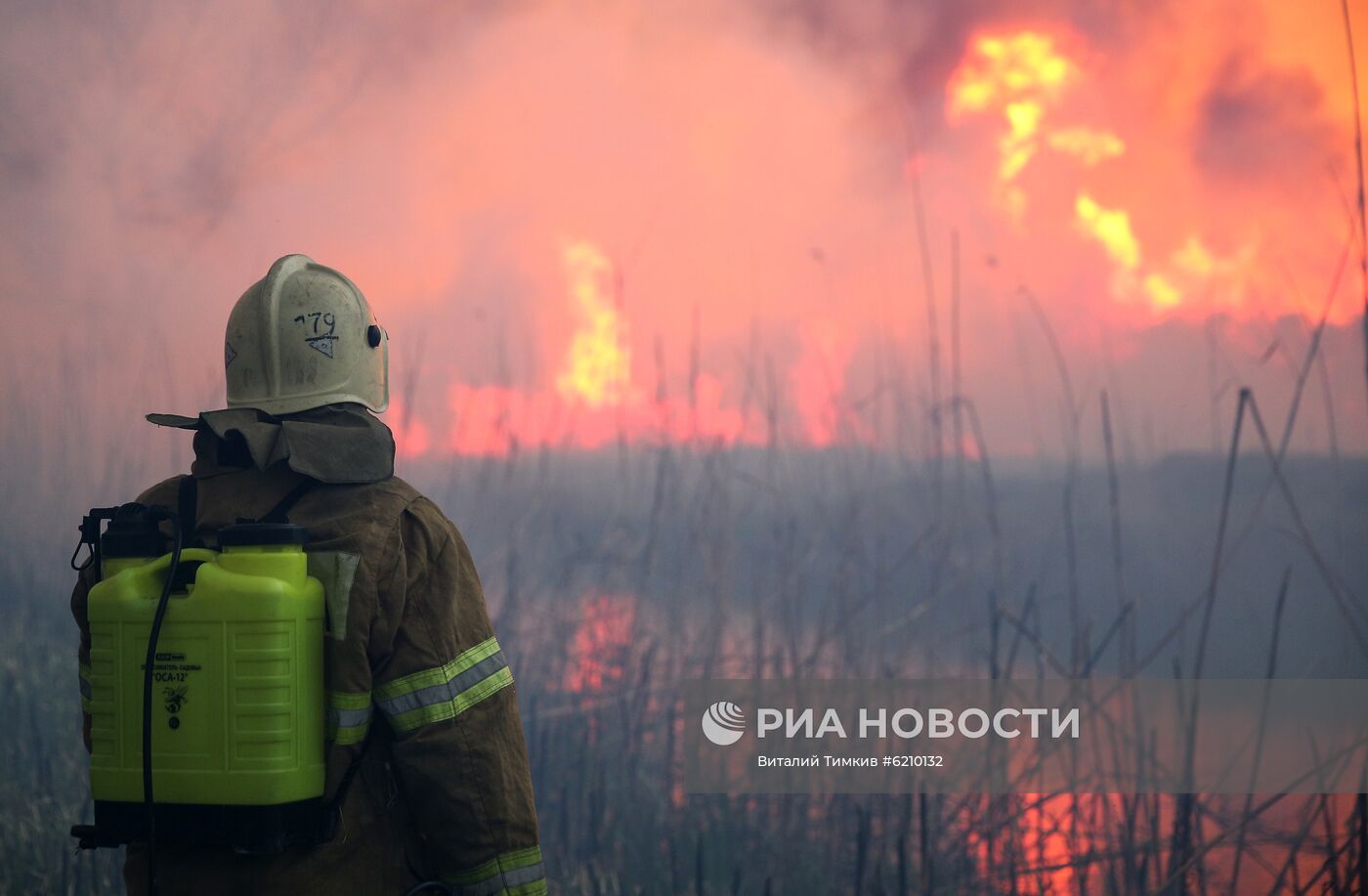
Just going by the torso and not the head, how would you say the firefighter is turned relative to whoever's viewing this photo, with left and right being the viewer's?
facing away from the viewer and to the right of the viewer

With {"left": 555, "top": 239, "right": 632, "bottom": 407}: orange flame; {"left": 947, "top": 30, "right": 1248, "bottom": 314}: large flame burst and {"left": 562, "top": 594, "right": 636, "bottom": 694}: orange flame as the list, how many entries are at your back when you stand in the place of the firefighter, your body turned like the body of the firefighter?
0

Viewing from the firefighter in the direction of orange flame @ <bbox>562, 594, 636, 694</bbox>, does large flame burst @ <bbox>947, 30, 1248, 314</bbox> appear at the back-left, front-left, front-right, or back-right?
front-right

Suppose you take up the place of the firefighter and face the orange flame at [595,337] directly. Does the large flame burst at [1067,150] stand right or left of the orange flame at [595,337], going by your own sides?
right

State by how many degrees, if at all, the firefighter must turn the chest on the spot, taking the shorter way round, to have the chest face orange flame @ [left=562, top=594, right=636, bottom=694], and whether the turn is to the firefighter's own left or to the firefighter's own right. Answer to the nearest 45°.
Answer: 0° — they already face it

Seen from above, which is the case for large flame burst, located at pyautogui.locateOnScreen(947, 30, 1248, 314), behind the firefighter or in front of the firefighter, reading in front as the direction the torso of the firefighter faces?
in front
